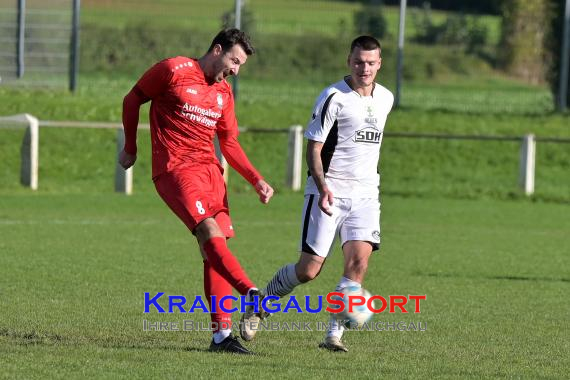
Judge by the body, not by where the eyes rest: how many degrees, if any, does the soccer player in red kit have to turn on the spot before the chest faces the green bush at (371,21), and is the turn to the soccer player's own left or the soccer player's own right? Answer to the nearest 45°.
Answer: approximately 135° to the soccer player's own left

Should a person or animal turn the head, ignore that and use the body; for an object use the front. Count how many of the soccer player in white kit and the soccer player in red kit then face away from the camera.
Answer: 0

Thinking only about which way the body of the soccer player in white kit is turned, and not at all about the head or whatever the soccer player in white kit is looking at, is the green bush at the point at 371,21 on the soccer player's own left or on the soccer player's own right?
on the soccer player's own left

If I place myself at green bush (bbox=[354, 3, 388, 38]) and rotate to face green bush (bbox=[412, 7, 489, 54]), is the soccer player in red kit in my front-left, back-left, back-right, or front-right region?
back-right

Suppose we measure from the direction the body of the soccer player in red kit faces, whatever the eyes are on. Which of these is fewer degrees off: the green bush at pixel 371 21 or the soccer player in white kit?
the soccer player in white kit

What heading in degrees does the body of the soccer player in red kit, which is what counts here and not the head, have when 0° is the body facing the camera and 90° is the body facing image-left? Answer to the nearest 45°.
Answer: approximately 315°

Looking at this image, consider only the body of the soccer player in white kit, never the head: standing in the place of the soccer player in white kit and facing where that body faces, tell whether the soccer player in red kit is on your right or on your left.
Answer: on your right

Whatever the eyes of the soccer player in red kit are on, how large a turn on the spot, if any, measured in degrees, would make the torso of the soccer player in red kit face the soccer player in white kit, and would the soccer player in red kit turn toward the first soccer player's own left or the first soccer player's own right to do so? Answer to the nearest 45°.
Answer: approximately 45° to the first soccer player's own left

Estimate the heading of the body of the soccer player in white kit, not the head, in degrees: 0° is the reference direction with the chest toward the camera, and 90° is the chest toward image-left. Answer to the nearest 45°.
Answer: approximately 315°
